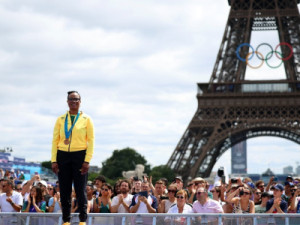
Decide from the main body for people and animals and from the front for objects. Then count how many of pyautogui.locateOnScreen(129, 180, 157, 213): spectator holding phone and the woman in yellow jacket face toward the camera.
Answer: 2

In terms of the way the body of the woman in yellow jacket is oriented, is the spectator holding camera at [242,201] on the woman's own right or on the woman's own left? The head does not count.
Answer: on the woman's own left

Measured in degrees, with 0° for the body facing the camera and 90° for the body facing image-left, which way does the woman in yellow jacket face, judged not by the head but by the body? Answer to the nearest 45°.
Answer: approximately 0°

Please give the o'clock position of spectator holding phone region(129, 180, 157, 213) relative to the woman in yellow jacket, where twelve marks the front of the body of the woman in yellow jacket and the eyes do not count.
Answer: The spectator holding phone is roughly at 7 o'clock from the woman in yellow jacket.

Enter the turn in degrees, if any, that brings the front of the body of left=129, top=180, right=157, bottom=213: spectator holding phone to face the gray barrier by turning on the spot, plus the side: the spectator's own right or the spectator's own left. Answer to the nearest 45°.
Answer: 0° — they already face it

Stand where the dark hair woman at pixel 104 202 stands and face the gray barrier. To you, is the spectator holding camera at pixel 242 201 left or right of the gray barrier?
left

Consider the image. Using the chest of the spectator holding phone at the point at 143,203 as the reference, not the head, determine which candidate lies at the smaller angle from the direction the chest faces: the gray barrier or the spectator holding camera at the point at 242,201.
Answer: the gray barrier
